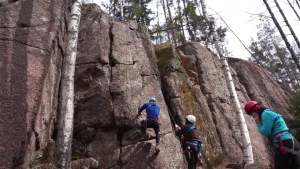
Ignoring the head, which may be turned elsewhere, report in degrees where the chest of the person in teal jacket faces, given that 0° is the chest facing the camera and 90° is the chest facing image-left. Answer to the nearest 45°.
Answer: approximately 90°

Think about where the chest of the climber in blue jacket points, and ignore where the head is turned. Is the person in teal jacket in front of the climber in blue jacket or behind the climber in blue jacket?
behind

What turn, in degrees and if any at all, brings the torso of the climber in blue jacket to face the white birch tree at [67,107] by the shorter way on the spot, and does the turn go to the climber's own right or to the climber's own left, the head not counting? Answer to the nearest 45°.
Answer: approximately 135° to the climber's own left

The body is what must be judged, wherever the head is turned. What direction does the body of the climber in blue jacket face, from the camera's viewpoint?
away from the camera

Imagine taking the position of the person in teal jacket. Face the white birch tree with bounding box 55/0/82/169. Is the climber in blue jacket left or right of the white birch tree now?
right

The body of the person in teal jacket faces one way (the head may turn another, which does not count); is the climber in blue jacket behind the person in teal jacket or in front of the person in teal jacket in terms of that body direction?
in front

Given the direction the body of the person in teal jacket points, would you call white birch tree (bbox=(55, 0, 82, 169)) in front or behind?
in front
